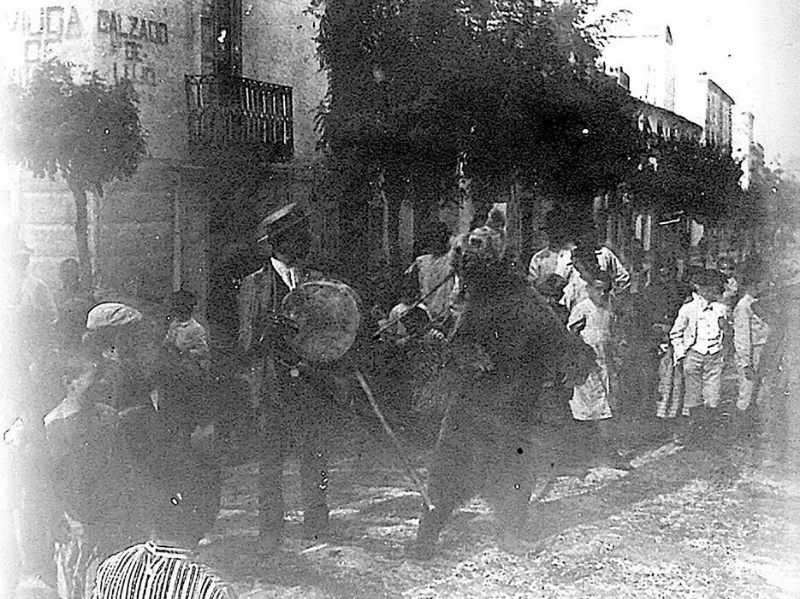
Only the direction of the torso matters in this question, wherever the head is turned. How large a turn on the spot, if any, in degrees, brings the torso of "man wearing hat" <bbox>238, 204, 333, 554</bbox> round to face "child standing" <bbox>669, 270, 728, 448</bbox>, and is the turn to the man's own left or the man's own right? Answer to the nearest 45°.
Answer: approximately 45° to the man's own left

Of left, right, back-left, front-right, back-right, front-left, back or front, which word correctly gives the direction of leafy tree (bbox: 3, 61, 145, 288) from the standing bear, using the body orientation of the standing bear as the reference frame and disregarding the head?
right

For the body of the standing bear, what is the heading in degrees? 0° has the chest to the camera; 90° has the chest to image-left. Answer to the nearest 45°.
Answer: approximately 0°

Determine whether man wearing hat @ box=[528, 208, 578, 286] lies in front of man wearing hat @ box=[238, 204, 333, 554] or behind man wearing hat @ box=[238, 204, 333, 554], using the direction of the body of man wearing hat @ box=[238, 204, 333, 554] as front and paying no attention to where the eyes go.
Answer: behind

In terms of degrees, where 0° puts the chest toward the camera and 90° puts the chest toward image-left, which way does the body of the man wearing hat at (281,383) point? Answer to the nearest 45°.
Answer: approximately 315°

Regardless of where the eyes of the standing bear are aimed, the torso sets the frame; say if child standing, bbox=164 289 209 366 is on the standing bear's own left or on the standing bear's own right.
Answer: on the standing bear's own right
